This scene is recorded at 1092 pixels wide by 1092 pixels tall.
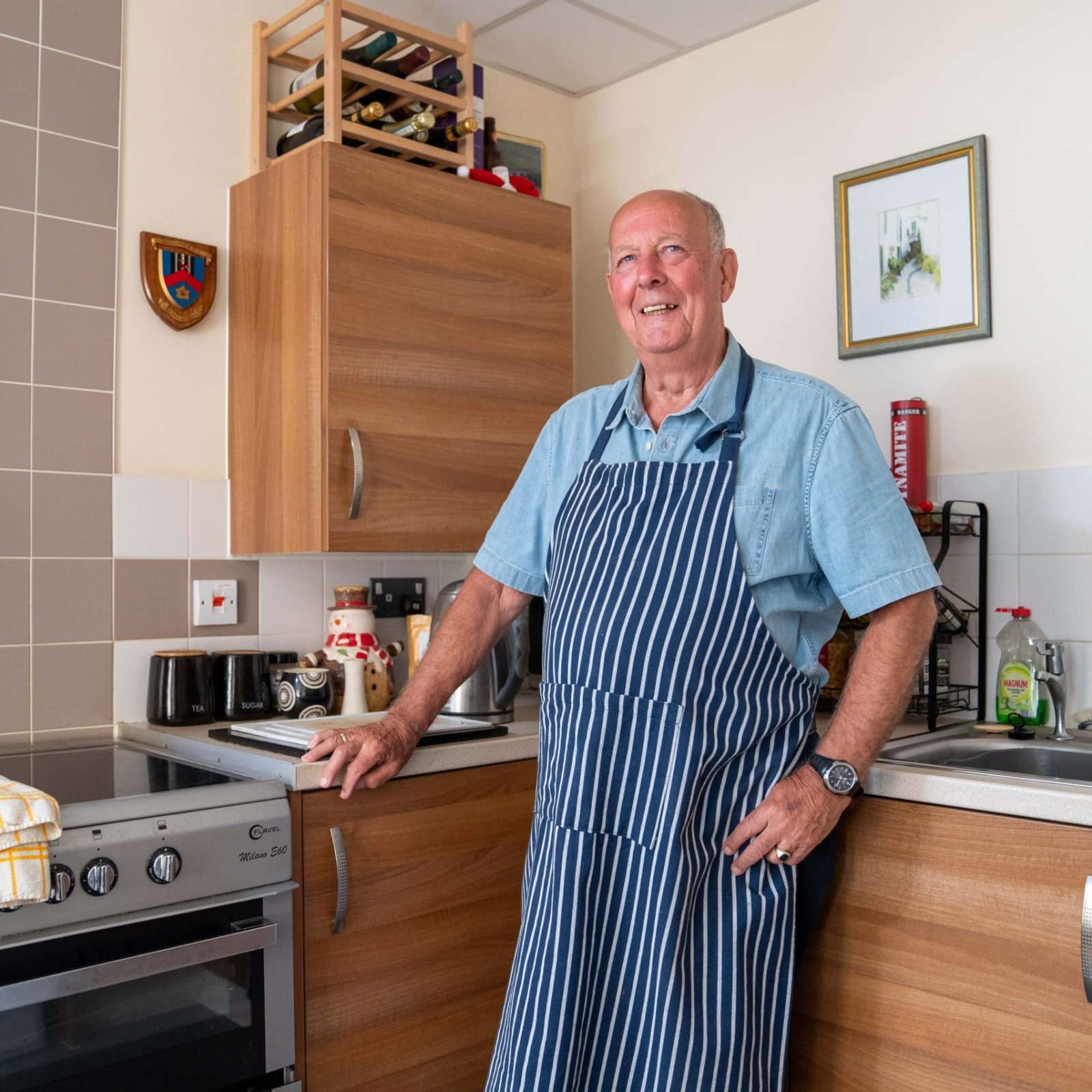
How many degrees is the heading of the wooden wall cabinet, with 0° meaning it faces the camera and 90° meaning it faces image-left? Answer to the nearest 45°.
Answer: approximately 315°

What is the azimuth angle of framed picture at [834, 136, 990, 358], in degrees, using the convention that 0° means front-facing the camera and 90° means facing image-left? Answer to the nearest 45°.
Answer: approximately 45°

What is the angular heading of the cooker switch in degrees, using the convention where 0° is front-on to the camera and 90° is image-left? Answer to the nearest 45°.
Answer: approximately 0°

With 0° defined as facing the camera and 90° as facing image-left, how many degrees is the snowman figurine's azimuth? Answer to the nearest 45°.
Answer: approximately 45°
